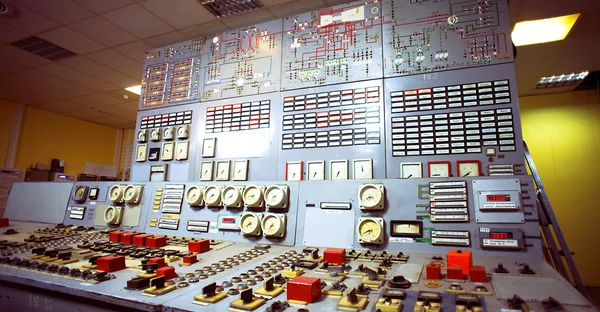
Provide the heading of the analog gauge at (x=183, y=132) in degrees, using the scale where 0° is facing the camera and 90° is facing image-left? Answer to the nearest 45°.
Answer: approximately 45°

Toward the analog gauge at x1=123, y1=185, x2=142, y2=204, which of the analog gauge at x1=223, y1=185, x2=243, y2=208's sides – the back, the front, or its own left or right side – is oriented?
right

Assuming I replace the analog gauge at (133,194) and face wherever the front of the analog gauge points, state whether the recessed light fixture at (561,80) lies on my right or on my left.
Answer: on my left

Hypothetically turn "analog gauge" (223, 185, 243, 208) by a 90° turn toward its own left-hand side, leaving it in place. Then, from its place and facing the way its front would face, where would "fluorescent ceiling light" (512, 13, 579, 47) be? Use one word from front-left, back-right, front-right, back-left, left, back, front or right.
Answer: front-left

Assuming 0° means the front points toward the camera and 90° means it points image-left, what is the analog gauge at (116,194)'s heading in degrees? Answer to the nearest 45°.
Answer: approximately 45°

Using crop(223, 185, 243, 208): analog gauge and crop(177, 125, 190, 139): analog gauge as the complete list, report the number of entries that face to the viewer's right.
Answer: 0
